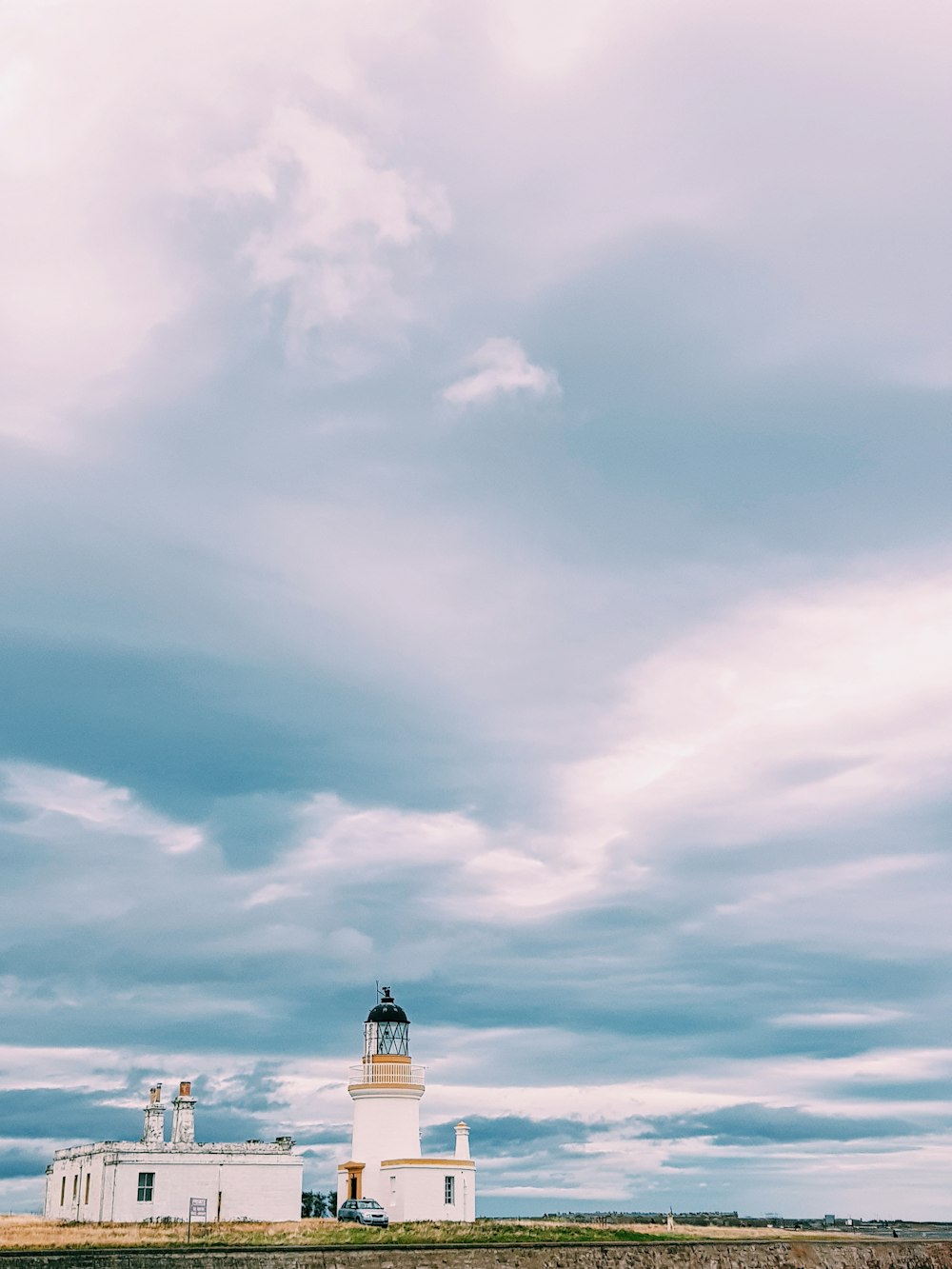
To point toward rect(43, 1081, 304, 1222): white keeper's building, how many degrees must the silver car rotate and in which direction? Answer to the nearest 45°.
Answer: approximately 135° to its right

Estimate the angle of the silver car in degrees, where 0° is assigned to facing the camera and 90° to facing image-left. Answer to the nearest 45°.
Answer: approximately 315°
